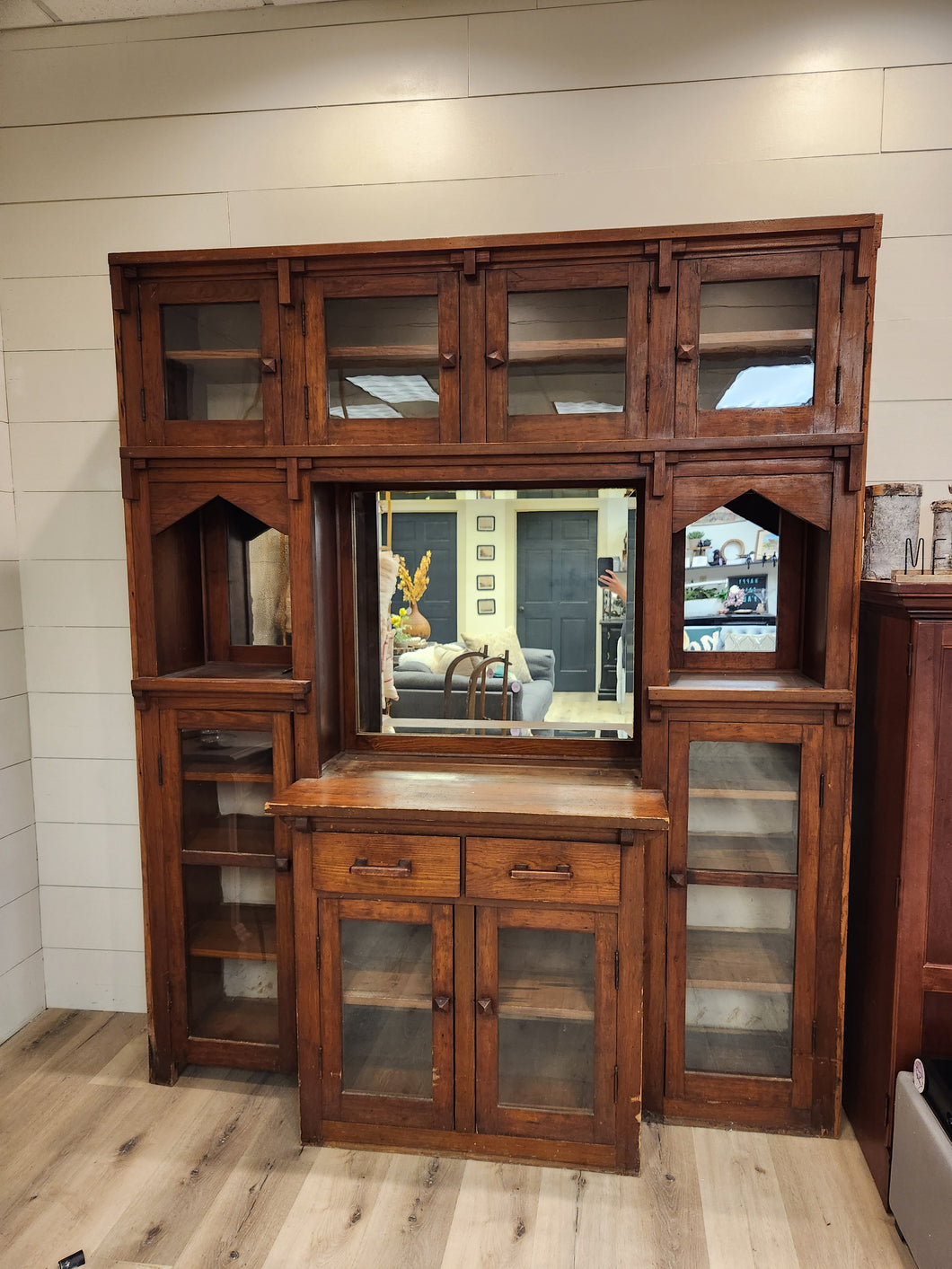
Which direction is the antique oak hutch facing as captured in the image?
toward the camera

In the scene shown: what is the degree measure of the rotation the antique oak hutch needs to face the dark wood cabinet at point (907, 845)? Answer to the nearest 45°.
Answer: approximately 90° to its left
